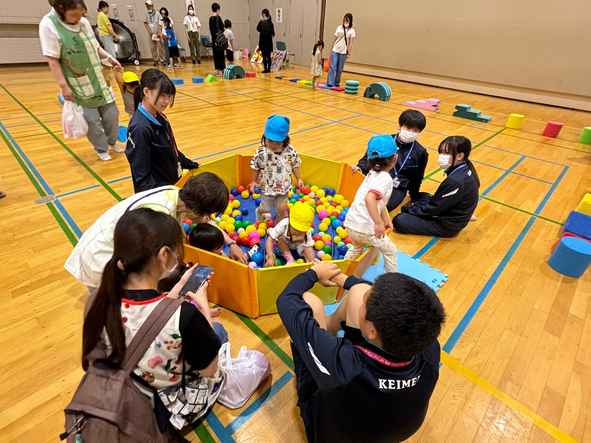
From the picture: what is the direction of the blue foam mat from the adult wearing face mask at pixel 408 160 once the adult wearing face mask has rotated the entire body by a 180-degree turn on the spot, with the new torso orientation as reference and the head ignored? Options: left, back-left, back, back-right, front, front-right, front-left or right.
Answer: back-right

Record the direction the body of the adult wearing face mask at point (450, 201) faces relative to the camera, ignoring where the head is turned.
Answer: to the viewer's left

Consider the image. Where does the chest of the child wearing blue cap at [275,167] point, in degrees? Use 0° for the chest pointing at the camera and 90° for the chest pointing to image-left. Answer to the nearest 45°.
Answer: approximately 0°

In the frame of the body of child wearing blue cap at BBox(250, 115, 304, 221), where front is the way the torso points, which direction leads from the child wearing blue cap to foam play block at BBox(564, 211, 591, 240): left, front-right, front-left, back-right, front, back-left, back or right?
left

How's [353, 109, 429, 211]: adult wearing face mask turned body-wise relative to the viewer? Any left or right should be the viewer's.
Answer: facing the viewer and to the left of the viewer

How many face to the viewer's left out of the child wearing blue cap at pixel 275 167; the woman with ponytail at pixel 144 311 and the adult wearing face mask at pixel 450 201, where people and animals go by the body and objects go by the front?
1

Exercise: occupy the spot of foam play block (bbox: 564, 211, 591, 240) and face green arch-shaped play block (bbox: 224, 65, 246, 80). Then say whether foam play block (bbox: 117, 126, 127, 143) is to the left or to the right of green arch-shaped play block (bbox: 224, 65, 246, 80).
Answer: left

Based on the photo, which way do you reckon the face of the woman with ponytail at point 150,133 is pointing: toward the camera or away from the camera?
toward the camera

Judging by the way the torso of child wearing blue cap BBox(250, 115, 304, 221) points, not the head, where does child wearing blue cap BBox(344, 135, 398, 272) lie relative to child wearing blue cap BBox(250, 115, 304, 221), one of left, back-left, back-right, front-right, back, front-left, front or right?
front-left

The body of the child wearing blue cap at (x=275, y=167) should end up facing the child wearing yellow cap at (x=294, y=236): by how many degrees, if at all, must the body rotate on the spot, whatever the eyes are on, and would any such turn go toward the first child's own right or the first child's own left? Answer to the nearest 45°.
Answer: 0° — they already face them

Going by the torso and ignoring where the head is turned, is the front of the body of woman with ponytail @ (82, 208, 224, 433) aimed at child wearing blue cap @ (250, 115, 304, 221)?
yes

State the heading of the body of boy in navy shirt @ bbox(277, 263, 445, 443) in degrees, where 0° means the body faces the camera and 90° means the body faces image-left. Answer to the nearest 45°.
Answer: approximately 135°

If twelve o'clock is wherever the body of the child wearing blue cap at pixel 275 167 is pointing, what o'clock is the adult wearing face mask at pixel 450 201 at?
The adult wearing face mask is roughly at 9 o'clock from the child wearing blue cap.

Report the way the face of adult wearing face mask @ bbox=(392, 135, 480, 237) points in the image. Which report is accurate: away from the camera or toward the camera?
toward the camera

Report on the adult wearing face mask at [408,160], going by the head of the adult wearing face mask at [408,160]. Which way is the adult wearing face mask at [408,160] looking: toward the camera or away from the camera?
toward the camera

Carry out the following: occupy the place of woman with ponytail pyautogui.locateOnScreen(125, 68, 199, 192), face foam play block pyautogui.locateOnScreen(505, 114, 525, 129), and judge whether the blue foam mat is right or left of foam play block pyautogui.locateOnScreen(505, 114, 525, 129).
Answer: right

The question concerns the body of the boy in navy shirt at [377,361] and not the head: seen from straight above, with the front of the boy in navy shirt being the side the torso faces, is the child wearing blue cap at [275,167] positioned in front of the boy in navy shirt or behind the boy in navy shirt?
in front

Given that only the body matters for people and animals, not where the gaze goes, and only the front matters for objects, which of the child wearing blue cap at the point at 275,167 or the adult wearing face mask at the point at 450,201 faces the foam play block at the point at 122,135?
the adult wearing face mask

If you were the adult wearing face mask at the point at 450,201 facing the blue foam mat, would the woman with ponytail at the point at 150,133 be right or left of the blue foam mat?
right
